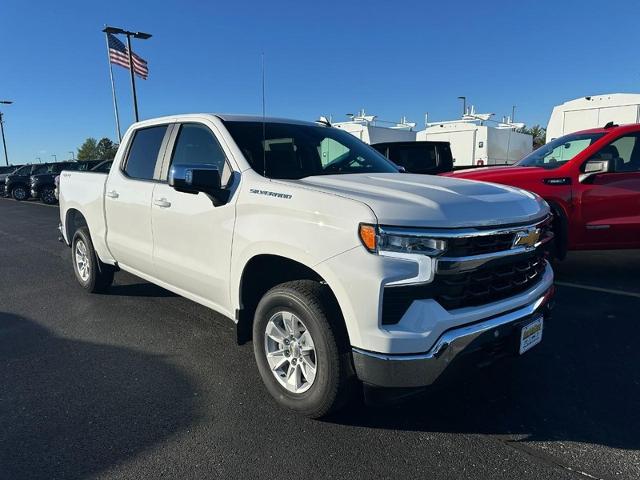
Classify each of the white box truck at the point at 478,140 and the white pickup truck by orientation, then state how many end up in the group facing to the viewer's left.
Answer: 0

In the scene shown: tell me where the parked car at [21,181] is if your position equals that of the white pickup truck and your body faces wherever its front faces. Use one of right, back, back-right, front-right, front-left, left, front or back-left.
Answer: back

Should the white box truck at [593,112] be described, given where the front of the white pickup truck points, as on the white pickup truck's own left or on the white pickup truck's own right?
on the white pickup truck's own left

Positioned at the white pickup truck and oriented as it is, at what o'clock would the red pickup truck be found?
The red pickup truck is roughly at 9 o'clock from the white pickup truck.

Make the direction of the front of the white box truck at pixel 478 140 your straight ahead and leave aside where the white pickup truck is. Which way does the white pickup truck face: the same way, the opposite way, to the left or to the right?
to the right

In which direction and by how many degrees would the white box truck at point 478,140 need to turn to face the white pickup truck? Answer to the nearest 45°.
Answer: approximately 135° to its right
